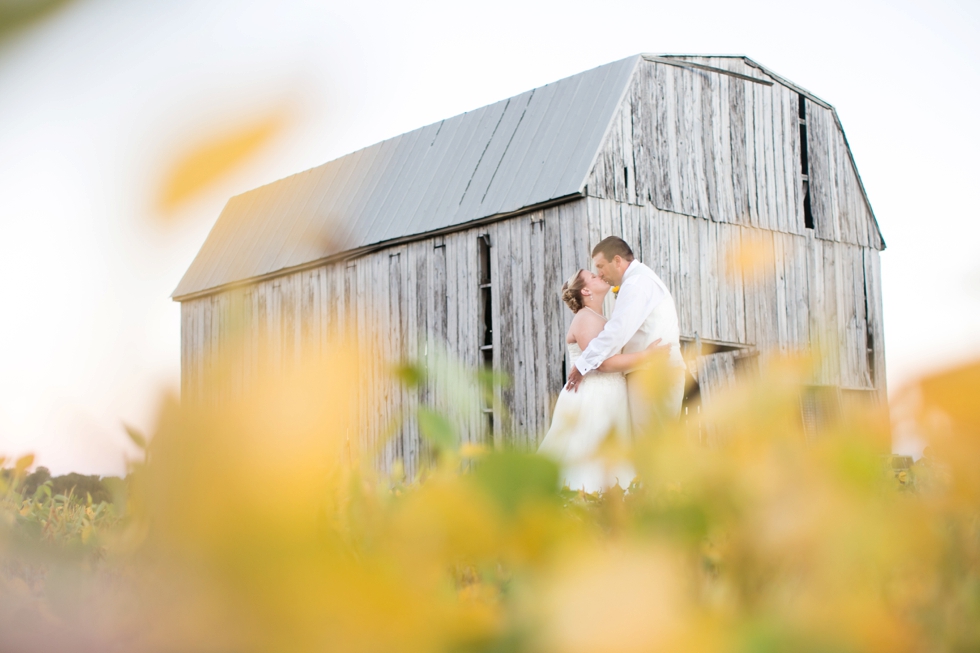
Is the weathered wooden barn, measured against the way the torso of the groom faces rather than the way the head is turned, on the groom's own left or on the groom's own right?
on the groom's own right

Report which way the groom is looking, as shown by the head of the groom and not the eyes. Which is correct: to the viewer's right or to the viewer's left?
to the viewer's left

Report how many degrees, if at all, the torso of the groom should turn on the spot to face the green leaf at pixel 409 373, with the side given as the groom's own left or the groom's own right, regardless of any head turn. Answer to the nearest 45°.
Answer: approximately 90° to the groom's own left

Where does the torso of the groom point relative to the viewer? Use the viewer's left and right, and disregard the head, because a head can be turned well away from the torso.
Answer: facing to the left of the viewer
